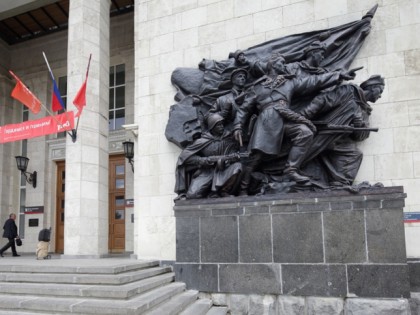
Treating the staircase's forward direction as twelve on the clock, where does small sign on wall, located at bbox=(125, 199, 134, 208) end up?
The small sign on wall is roughly at 6 o'clock from the staircase.

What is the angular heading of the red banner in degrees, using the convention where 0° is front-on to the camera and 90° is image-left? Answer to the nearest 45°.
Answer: approximately 0°

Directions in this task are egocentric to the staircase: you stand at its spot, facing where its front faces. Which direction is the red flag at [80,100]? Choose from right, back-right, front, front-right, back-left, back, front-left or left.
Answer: back

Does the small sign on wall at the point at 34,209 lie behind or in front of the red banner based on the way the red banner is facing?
behind

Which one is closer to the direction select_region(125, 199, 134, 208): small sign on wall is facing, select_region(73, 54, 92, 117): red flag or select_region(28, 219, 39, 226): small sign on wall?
the red flag

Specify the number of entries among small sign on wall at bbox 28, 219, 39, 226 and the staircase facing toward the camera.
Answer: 2
